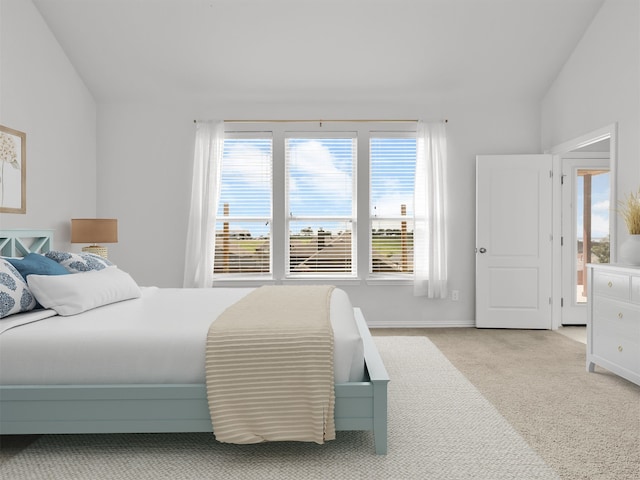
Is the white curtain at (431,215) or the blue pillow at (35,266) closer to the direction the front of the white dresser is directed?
the blue pillow

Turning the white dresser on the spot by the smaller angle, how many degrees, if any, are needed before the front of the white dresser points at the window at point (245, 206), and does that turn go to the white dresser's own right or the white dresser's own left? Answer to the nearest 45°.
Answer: approximately 45° to the white dresser's own right

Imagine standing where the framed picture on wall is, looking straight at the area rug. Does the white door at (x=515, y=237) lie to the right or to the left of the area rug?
left

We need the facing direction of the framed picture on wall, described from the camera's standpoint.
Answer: facing the viewer and to the right of the viewer

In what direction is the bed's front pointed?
to the viewer's right

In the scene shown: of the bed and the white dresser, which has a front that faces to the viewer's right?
the bed

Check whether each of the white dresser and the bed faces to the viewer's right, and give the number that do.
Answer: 1

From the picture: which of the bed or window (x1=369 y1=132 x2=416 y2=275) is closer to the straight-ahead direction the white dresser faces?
the bed

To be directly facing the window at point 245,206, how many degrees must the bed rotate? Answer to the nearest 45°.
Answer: approximately 90° to its left

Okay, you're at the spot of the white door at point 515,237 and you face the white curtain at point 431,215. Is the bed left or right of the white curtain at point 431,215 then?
left

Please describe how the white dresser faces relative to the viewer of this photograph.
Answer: facing the viewer and to the left of the viewer

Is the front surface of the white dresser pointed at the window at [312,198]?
no

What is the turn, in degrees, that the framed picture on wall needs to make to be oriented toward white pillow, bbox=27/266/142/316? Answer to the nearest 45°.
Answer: approximately 45° to its right

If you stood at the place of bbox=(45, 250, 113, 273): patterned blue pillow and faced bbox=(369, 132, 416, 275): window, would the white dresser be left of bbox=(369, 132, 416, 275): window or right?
right

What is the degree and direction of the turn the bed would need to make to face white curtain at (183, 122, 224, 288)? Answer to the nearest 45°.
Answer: approximately 90° to its left

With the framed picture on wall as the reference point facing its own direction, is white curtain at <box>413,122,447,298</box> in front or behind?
in front

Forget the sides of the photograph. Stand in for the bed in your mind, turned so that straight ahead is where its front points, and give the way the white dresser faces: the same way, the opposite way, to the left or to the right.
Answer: the opposite way

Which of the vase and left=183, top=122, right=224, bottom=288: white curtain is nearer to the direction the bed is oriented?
the vase

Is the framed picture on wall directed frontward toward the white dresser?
yes

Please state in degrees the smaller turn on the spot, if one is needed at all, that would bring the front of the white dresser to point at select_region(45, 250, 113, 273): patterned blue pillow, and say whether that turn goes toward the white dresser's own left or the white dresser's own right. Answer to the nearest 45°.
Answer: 0° — it already faces it

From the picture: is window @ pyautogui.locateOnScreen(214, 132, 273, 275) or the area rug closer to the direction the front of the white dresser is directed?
the area rug
